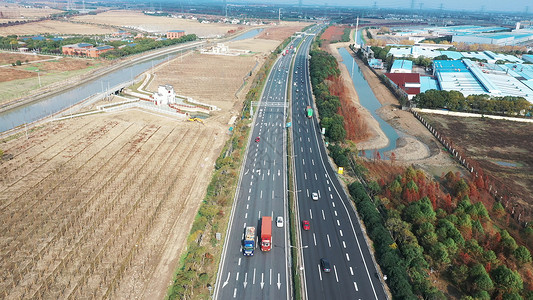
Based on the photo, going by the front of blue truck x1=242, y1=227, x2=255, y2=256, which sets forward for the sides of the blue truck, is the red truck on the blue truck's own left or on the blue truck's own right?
on the blue truck's own left

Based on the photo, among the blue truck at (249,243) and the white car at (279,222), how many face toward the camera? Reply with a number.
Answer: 2

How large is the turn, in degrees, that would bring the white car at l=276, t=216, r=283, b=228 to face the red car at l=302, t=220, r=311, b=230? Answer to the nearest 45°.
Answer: approximately 90° to its left

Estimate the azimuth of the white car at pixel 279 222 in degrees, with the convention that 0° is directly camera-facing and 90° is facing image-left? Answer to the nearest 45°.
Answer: approximately 0°

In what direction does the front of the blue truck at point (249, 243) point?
toward the camera

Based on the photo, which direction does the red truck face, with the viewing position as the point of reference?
facing the viewer

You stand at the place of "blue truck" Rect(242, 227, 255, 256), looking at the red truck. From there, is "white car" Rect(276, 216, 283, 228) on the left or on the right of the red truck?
left

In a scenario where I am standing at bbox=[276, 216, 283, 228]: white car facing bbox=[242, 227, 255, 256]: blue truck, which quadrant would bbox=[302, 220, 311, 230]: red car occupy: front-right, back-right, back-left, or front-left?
back-left

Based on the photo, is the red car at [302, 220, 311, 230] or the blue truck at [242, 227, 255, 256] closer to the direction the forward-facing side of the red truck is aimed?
the blue truck

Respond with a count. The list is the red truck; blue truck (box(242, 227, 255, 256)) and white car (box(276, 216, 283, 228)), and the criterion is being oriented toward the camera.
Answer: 3

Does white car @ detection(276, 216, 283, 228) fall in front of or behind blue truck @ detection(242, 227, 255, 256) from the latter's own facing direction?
behind

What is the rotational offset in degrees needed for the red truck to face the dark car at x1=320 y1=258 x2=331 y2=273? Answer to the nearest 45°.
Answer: approximately 45° to its left

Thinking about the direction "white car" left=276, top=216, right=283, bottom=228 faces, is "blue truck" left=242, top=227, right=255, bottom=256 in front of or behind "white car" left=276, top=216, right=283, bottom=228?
in front
